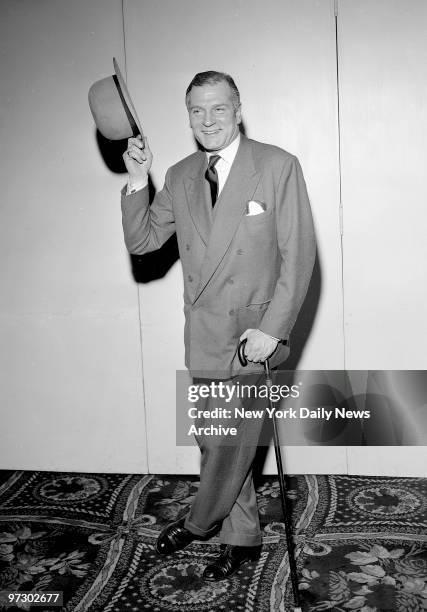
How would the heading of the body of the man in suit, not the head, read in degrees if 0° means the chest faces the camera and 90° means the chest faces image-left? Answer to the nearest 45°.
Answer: approximately 45°
